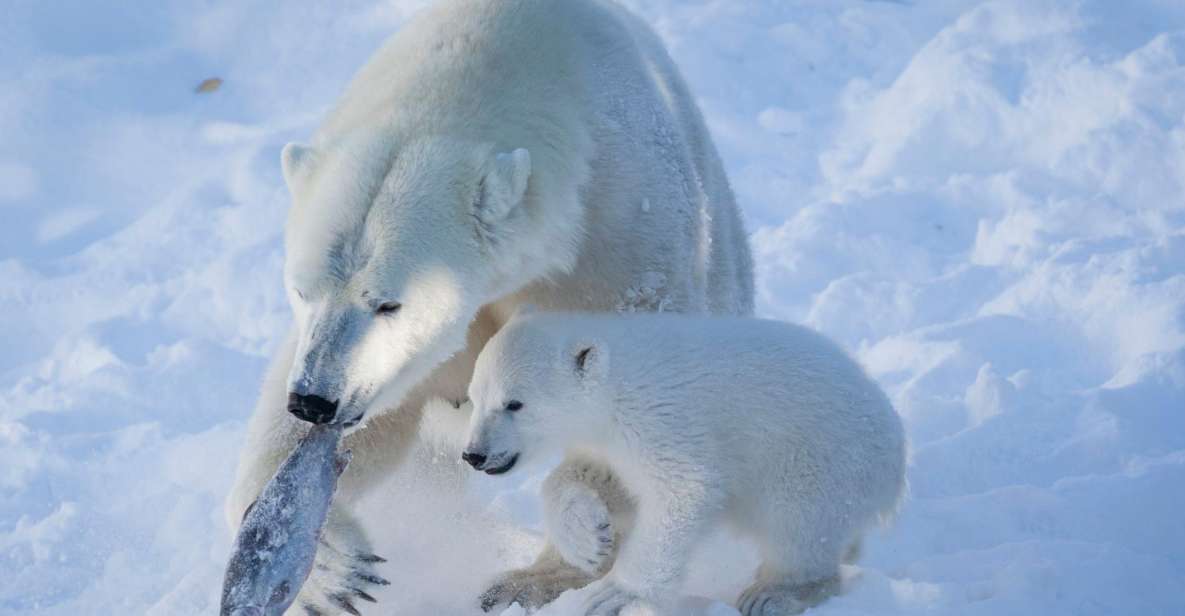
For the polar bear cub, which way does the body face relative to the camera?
to the viewer's left

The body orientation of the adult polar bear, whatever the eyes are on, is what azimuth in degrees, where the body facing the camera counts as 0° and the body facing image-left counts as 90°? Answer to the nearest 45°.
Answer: approximately 45°
